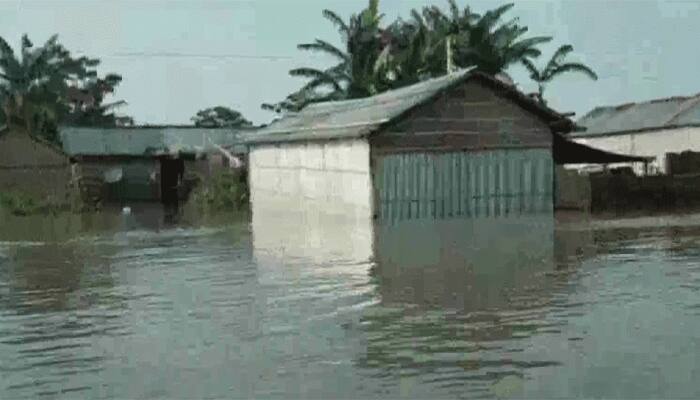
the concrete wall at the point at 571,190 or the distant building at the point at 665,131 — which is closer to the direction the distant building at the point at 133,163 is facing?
the concrete wall

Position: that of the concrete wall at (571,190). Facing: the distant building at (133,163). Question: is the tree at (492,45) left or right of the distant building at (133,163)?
right

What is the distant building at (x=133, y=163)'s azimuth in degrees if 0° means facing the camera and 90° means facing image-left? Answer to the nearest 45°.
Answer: approximately 0°

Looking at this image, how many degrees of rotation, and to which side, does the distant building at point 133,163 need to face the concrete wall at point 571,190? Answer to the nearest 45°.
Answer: approximately 45° to its left

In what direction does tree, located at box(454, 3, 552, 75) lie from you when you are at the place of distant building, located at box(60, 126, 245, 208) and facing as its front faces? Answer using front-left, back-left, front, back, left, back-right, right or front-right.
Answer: front-left

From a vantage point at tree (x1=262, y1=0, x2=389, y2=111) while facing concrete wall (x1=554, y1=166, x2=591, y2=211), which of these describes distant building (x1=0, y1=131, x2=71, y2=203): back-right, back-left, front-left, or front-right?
back-right

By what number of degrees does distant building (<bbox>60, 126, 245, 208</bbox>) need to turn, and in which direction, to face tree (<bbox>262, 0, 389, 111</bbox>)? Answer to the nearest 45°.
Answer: approximately 45° to its left

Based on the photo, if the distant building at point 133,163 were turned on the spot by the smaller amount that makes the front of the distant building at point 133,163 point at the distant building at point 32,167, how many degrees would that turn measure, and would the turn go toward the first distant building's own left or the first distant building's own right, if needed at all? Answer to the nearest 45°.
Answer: approximately 45° to the first distant building's own right

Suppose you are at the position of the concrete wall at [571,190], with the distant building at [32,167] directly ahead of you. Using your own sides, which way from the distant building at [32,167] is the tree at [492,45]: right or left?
right

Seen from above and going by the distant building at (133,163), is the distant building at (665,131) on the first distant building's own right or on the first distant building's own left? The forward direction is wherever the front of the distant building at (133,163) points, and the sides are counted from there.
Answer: on the first distant building's own left
